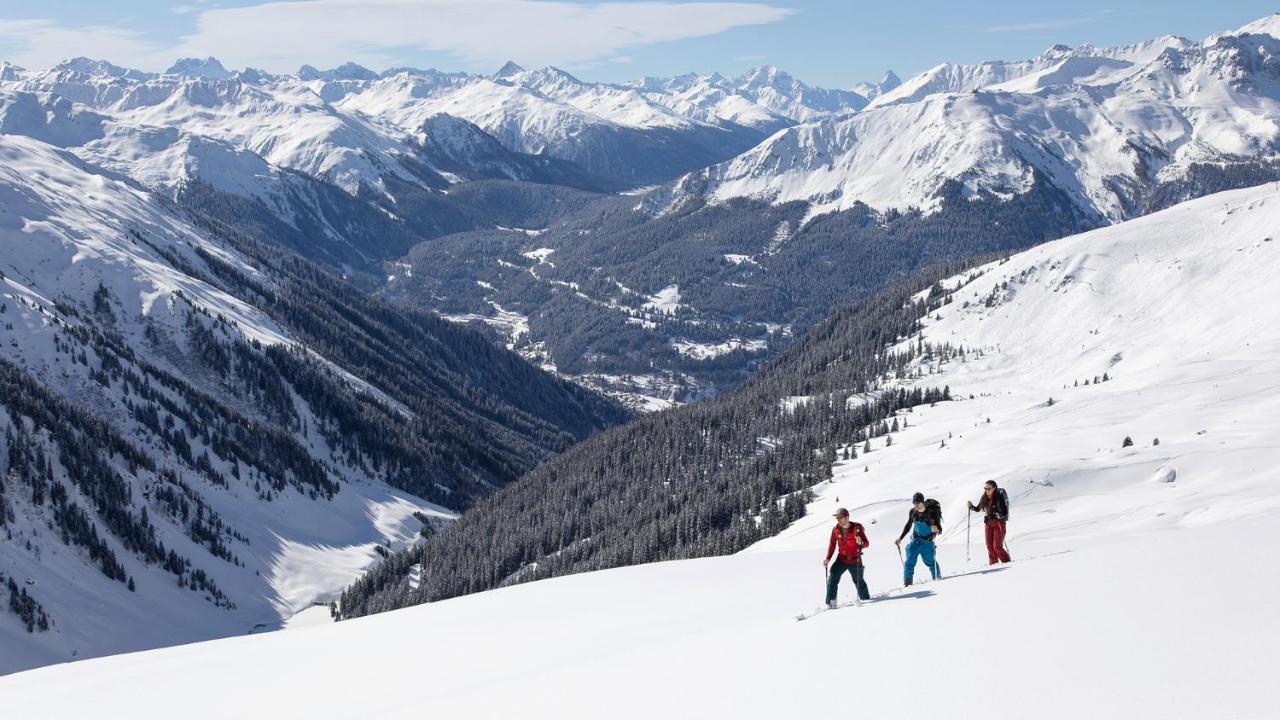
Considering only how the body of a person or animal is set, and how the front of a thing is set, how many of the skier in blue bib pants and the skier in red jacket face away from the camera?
0
